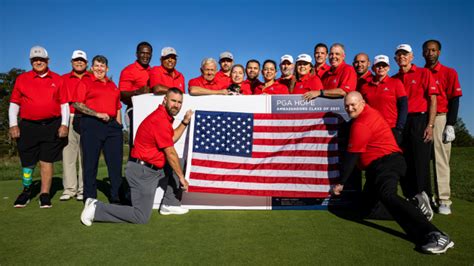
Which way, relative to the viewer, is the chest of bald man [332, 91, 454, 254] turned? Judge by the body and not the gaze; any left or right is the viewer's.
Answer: facing to the left of the viewer
